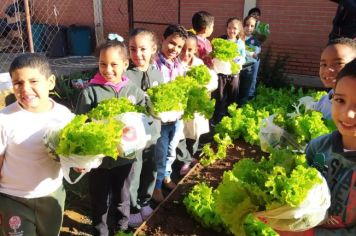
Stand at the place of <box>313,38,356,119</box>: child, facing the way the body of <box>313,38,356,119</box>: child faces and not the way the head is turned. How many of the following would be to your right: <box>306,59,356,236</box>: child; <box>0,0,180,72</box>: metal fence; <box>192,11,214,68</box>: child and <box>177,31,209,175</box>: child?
3

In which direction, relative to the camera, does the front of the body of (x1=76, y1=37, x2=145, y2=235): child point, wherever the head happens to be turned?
toward the camera

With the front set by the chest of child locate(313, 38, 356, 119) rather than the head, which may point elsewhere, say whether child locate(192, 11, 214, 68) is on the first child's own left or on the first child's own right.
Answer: on the first child's own right

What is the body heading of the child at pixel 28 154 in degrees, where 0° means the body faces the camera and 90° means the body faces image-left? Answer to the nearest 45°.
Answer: approximately 0°

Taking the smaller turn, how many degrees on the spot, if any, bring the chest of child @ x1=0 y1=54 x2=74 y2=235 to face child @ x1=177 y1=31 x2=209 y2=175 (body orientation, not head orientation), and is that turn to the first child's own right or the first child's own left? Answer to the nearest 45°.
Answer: approximately 135° to the first child's own left

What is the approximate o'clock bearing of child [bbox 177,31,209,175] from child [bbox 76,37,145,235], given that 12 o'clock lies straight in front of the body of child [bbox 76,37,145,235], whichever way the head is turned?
child [bbox 177,31,209,175] is roughly at 7 o'clock from child [bbox 76,37,145,235].

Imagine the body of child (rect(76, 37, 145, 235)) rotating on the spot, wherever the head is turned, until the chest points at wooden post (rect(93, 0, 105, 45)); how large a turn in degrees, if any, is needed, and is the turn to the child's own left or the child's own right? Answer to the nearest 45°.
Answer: approximately 180°

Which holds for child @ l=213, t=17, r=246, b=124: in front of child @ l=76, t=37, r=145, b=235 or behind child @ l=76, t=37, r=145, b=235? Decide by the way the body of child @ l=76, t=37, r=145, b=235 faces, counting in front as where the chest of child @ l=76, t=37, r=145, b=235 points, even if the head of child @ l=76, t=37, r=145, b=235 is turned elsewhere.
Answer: behind

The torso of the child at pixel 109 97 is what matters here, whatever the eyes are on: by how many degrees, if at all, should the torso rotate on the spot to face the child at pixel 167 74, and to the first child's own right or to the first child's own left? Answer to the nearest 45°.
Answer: approximately 135° to the first child's own left

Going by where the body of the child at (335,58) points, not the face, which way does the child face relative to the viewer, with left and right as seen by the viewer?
facing the viewer and to the left of the viewer

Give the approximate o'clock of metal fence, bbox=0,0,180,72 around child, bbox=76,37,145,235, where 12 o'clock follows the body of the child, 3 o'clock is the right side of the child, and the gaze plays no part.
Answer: The metal fence is roughly at 6 o'clock from the child.

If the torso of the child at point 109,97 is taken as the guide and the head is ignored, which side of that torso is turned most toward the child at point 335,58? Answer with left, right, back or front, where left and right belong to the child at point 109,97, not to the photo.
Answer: left
